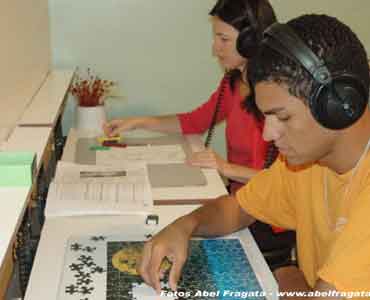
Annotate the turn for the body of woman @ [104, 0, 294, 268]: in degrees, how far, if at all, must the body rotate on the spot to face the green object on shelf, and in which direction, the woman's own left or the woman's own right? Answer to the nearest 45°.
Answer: approximately 45° to the woman's own left

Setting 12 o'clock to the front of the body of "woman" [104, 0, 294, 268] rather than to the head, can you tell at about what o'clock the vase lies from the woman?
The vase is roughly at 1 o'clock from the woman.

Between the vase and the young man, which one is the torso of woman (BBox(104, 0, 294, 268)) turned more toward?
the vase

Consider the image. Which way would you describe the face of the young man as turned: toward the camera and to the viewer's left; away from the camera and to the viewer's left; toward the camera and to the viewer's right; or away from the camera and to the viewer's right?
toward the camera and to the viewer's left

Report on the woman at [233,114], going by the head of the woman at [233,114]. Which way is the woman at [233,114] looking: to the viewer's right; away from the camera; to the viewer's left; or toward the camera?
to the viewer's left

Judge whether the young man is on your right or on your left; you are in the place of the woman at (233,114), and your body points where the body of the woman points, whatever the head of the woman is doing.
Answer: on your left

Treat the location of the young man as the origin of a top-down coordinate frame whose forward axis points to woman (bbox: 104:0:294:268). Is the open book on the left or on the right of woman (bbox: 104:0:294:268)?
left

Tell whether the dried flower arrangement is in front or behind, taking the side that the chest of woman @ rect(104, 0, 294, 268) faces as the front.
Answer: in front

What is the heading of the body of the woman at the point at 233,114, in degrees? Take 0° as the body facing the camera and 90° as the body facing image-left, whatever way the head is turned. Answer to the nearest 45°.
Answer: approximately 90°

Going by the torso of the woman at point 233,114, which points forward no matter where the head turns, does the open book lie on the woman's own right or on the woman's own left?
on the woman's own left

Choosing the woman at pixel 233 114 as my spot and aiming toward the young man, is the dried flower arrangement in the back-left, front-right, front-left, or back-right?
back-right

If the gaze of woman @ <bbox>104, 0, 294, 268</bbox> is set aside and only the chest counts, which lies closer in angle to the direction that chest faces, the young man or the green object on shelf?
the green object on shelf

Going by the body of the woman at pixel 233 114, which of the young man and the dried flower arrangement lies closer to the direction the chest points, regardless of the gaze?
the dried flower arrangement
